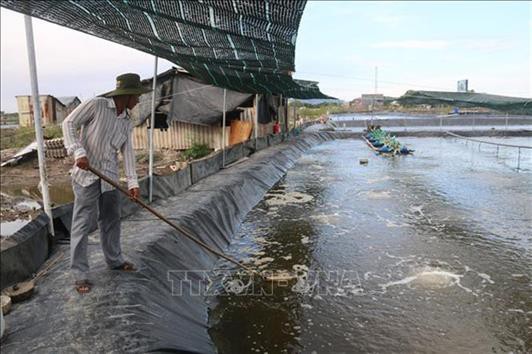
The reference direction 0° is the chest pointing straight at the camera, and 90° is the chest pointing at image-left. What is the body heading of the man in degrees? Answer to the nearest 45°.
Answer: approximately 315°

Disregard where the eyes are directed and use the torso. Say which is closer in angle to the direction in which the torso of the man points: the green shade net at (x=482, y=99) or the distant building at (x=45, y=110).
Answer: the green shade net

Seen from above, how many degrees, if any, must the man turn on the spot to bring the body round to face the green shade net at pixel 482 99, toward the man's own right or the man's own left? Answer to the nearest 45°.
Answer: approximately 90° to the man's own left

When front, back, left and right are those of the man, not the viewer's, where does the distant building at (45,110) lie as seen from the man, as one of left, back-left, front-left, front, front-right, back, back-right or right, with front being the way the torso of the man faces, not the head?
back-left
